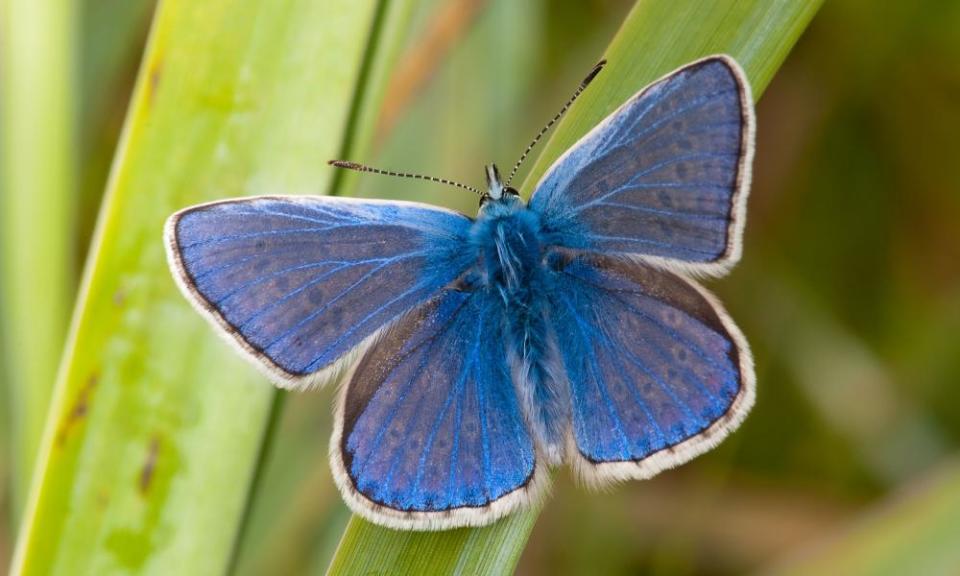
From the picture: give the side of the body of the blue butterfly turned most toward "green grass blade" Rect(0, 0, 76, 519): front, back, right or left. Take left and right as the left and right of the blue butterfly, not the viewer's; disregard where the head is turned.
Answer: left

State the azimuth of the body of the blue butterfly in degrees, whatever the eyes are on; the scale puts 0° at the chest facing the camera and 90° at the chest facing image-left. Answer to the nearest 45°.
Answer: approximately 180°
